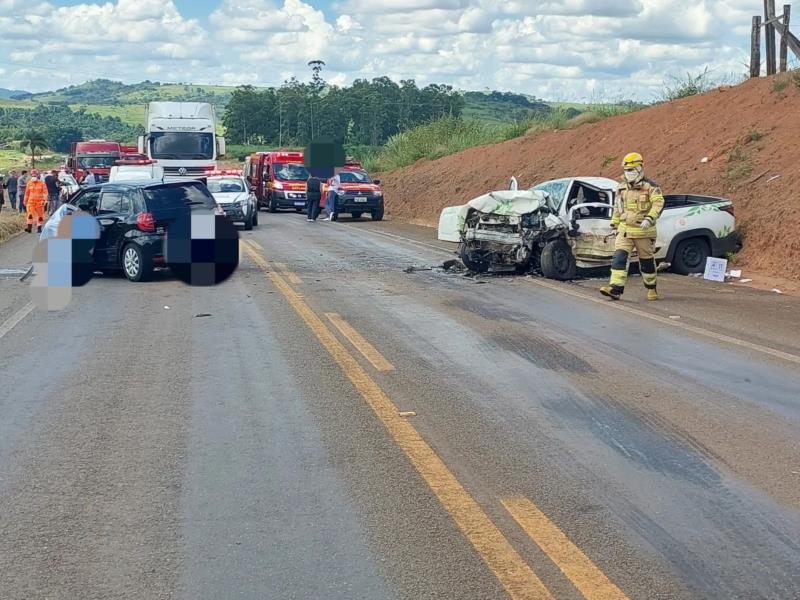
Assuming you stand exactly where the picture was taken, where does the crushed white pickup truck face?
facing the viewer and to the left of the viewer

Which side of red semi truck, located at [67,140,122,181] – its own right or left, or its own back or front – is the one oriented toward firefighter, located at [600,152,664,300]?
front

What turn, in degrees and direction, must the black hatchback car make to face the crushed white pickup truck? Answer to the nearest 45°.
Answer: approximately 135° to its right

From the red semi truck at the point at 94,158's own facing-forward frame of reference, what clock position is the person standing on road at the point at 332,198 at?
The person standing on road is roughly at 11 o'clock from the red semi truck.

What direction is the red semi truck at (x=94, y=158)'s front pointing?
toward the camera

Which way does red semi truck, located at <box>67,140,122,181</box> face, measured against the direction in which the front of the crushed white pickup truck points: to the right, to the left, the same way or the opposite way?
to the left

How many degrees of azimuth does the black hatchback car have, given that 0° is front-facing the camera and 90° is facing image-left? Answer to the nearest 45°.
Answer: approximately 135°

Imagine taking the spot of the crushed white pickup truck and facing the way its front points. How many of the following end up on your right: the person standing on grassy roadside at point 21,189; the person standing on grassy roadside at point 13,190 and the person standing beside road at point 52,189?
3

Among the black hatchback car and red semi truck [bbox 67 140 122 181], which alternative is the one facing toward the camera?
the red semi truck

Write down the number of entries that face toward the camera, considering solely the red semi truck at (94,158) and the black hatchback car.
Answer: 1

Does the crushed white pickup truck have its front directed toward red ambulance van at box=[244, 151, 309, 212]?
no

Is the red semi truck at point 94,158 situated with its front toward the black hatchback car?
yes

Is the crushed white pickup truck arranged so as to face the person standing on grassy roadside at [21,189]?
no

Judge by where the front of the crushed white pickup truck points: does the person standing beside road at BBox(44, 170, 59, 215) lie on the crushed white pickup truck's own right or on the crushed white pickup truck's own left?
on the crushed white pickup truck's own right

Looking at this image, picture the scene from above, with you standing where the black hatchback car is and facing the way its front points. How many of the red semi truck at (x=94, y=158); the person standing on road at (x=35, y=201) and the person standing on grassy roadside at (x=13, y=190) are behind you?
0

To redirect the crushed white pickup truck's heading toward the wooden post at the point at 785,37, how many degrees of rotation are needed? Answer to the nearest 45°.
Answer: approximately 180°
